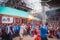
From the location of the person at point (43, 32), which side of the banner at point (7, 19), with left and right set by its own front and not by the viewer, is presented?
front

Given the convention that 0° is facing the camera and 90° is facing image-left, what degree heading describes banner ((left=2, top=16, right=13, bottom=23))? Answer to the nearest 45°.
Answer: approximately 0°
